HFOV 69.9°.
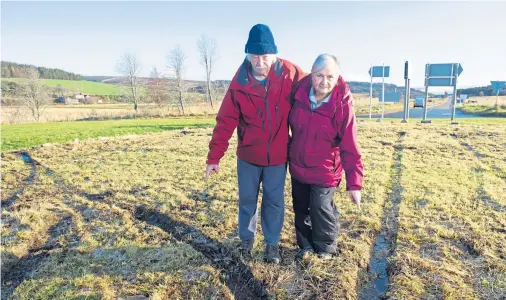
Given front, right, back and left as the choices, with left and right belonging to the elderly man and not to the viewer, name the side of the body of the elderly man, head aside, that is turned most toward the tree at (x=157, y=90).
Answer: back

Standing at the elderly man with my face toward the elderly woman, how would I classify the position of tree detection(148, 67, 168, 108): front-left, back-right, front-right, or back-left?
back-left

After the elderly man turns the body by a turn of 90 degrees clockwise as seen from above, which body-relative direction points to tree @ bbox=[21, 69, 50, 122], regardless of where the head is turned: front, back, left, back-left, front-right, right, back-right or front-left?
front-right

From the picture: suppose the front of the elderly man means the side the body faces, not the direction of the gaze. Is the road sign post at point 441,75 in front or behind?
behind

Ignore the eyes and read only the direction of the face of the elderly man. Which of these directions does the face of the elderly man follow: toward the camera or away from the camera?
toward the camera

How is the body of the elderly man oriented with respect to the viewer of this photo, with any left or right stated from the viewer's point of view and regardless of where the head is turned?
facing the viewer
